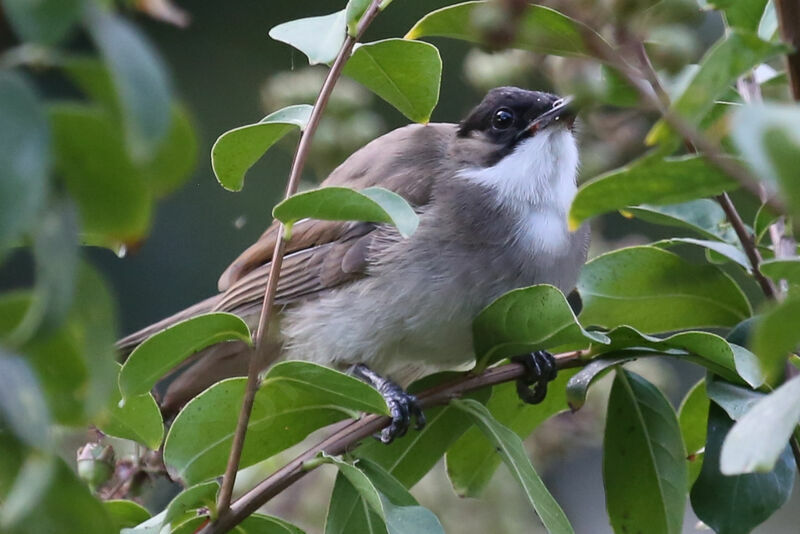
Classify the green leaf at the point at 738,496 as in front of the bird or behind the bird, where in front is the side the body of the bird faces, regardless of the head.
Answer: in front

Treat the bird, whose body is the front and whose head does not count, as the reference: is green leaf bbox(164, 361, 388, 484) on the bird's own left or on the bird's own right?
on the bird's own right

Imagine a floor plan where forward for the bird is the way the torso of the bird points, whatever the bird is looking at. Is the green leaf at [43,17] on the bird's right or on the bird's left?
on the bird's right

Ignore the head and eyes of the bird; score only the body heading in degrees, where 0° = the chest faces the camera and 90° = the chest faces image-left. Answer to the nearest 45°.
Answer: approximately 315°

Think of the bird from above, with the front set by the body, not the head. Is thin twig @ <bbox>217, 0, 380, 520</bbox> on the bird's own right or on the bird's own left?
on the bird's own right

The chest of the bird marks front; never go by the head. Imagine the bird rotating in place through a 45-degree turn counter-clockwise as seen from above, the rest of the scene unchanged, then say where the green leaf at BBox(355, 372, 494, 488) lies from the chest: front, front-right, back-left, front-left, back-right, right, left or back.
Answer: right

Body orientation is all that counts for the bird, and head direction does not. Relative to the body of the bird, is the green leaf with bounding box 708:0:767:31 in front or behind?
in front

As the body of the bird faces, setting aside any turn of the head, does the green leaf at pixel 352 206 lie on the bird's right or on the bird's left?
on the bird's right

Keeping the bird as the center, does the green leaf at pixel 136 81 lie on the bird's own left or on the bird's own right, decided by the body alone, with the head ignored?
on the bird's own right
